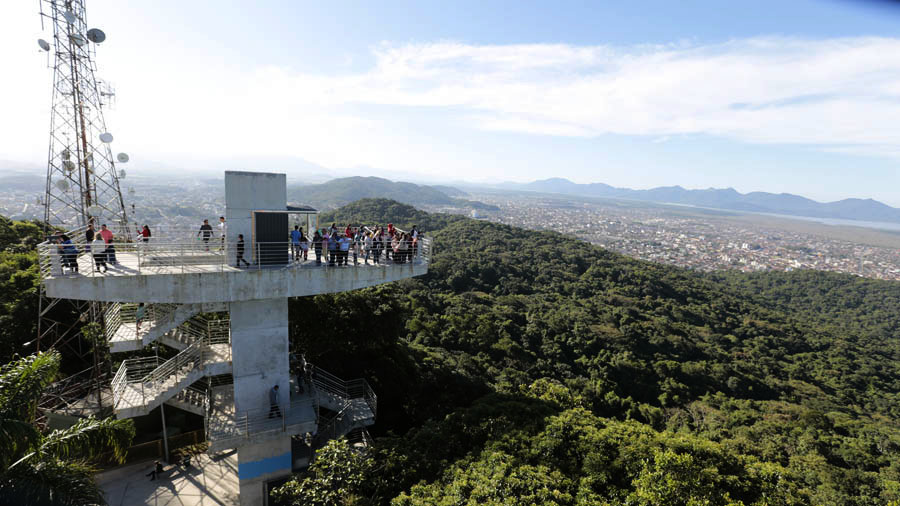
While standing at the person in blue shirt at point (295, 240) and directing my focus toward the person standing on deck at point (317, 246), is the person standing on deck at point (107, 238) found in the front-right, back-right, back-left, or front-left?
back-right

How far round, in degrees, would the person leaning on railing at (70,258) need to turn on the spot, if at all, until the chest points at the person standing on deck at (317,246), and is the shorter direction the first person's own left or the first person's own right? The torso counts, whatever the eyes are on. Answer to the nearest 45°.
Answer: approximately 135° to the first person's own left

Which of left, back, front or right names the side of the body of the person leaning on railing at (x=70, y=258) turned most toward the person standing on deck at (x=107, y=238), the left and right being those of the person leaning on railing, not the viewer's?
back

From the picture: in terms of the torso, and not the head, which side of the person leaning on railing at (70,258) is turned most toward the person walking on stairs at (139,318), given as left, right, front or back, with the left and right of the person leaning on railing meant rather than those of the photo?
back

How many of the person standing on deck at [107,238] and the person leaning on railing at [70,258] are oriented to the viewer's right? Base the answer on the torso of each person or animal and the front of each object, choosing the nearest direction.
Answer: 0

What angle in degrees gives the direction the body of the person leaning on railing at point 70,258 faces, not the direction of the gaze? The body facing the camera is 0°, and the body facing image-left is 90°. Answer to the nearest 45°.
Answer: approximately 45°
